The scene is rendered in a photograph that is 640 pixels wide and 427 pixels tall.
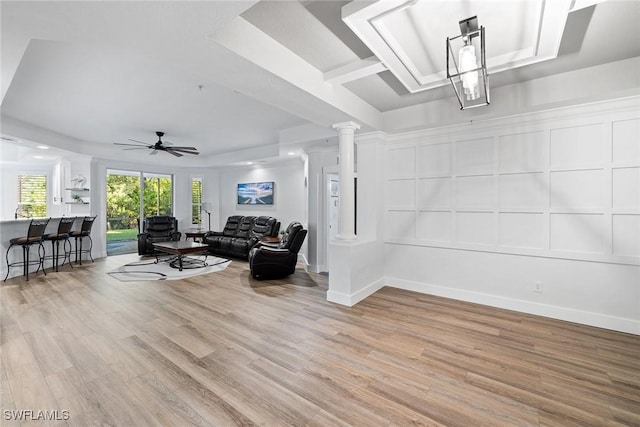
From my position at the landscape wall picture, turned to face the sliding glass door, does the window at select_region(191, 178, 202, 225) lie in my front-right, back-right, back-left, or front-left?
front-right

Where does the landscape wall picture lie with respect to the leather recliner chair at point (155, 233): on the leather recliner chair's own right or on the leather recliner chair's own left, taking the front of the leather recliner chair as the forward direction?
on the leather recliner chair's own left

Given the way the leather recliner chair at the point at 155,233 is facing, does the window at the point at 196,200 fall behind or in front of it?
behind

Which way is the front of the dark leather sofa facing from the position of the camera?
facing the viewer and to the left of the viewer

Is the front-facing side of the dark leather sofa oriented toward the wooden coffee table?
yes

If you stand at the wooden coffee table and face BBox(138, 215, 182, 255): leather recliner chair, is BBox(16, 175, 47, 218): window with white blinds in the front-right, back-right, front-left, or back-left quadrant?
front-left

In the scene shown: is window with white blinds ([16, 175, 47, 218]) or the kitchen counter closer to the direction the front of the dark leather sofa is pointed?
the kitchen counter

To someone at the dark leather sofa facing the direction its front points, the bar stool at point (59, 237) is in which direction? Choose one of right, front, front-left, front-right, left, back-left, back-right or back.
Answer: front-right

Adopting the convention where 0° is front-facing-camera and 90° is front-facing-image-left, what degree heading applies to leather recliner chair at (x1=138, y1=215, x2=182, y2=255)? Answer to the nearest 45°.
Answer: approximately 0°

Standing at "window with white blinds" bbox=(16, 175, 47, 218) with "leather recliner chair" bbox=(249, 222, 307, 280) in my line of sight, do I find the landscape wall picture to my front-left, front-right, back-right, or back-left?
front-left

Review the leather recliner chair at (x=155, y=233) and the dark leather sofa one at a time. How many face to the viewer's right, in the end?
0

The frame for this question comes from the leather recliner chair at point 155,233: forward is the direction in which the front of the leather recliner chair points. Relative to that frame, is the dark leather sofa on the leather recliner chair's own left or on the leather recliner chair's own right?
on the leather recliner chair's own left
